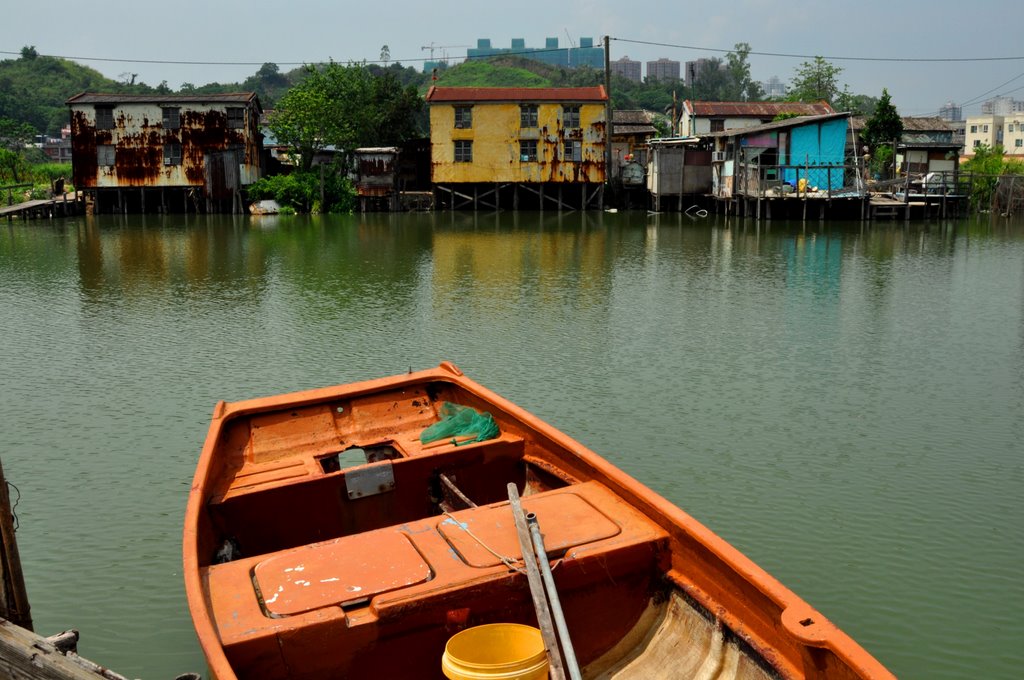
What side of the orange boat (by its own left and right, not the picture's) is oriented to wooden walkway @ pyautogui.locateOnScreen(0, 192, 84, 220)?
front

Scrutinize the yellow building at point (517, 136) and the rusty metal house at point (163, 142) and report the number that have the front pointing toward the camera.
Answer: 2

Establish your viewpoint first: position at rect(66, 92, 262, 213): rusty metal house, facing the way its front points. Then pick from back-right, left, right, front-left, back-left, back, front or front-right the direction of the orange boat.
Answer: front

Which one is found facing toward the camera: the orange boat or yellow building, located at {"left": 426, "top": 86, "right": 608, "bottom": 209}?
the yellow building

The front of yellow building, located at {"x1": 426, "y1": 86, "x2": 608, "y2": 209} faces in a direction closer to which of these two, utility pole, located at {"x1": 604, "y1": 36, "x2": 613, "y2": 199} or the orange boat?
the orange boat

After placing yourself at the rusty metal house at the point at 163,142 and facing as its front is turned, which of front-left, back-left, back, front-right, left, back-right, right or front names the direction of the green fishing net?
front

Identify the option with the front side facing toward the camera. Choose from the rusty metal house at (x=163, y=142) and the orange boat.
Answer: the rusty metal house

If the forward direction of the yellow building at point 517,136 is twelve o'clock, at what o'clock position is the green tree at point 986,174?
The green tree is roughly at 9 o'clock from the yellow building.

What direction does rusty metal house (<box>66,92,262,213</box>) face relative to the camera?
toward the camera

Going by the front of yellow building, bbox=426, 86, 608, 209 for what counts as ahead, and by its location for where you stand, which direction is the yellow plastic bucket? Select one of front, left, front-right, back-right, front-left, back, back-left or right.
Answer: front

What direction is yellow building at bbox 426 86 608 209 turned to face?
toward the camera

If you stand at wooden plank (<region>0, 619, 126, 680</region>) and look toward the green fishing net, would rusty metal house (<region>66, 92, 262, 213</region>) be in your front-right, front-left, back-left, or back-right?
front-left

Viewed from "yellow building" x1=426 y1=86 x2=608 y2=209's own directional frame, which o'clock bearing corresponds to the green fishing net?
The green fishing net is roughly at 12 o'clock from the yellow building.

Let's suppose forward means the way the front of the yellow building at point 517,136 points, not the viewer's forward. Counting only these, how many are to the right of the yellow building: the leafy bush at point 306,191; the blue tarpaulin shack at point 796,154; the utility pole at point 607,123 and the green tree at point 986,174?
1

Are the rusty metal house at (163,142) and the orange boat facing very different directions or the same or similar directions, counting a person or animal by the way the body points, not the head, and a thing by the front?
very different directions

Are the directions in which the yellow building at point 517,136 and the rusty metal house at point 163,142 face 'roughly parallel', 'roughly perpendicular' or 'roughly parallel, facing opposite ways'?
roughly parallel
